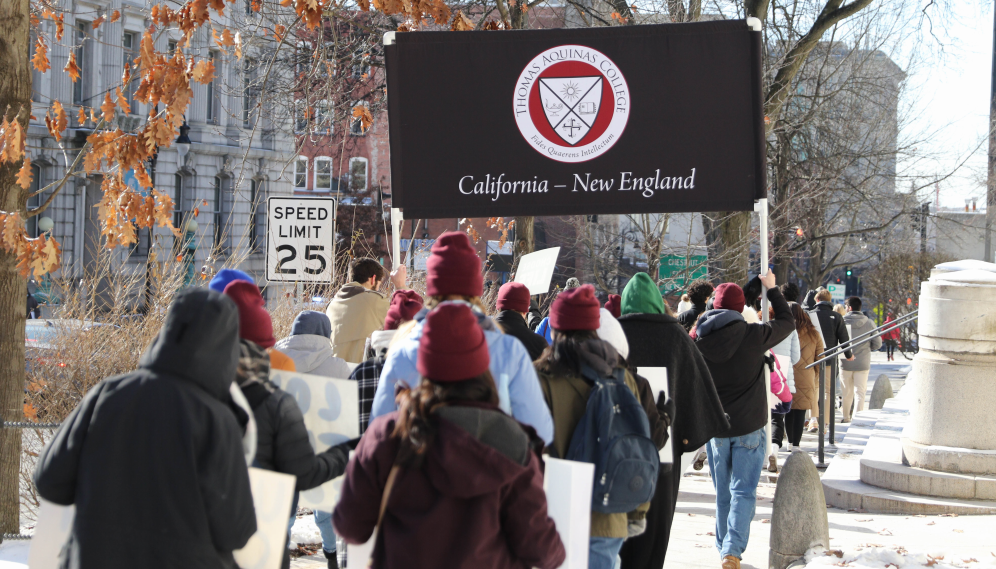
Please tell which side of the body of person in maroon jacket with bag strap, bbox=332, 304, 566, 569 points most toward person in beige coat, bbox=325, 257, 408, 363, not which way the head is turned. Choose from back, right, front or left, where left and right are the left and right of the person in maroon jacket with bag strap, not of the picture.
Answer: front

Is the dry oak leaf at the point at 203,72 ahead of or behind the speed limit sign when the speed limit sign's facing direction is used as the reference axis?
ahead

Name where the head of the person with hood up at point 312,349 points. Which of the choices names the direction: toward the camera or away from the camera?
away from the camera

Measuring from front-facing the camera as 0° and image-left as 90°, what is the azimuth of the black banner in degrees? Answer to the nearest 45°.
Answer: approximately 0°

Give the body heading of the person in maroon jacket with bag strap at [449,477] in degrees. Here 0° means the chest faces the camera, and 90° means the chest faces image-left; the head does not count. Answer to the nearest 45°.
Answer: approximately 180°

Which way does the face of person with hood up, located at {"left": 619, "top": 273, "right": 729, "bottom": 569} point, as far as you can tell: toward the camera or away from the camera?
away from the camera

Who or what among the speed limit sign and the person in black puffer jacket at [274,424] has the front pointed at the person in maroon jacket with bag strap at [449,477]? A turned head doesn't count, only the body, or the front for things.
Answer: the speed limit sign

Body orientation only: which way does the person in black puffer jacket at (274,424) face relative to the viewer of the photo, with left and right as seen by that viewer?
facing away from the viewer and to the right of the viewer

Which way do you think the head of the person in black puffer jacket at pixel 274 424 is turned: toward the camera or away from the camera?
away from the camera

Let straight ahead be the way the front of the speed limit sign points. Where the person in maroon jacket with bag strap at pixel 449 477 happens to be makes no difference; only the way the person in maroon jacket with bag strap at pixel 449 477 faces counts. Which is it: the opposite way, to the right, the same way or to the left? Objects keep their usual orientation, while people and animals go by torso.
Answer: the opposite way

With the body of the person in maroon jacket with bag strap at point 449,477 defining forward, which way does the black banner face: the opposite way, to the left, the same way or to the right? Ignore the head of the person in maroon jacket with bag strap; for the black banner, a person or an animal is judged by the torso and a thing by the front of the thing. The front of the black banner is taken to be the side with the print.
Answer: the opposite way

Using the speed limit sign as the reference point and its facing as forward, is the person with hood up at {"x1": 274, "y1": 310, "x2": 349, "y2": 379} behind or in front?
in front

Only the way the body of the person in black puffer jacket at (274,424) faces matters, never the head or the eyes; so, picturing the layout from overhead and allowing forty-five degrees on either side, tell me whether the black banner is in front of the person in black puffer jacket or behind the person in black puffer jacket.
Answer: in front
